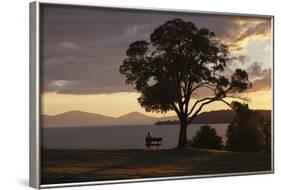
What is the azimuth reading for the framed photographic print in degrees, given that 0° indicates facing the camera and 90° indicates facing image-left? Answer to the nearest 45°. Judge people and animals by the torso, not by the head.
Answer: approximately 315°
